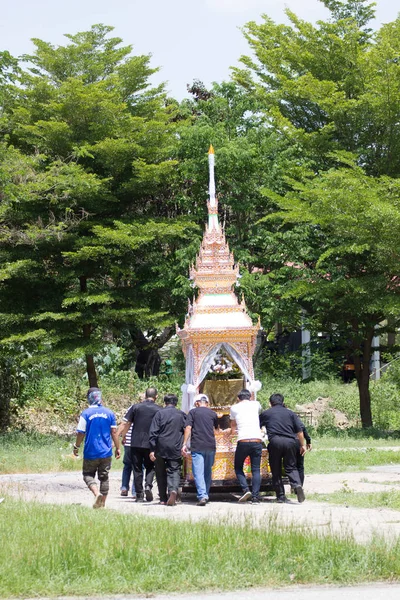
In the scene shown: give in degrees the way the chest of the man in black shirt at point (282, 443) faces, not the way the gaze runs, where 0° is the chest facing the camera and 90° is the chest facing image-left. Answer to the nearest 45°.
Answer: approximately 180°

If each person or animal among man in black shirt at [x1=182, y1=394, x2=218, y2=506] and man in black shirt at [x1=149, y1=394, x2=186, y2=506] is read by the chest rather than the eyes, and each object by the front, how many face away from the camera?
2

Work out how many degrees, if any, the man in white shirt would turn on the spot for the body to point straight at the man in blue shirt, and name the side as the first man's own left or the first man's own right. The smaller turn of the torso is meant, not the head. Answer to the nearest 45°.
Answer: approximately 135° to the first man's own left

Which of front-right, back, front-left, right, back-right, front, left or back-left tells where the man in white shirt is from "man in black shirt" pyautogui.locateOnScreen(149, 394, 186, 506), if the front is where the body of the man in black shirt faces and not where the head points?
right

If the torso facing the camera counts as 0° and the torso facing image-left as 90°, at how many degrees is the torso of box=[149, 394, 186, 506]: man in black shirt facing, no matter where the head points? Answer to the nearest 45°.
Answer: approximately 180°

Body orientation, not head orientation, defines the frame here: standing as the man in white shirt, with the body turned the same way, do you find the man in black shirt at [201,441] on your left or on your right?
on your left

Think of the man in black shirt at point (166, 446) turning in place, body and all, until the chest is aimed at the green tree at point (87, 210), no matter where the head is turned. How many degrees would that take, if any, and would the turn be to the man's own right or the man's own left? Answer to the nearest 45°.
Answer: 0° — they already face it

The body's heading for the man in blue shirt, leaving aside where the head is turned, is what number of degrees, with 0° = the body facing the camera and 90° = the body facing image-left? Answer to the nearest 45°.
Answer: approximately 180°

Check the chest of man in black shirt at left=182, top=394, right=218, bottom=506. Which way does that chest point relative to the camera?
away from the camera

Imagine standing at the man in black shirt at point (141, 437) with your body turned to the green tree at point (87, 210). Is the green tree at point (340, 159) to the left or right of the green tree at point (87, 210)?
right

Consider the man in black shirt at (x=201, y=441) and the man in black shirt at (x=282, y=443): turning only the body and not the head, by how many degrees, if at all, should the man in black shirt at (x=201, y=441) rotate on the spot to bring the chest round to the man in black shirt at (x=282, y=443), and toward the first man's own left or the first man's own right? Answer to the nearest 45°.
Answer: approximately 90° to the first man's own right

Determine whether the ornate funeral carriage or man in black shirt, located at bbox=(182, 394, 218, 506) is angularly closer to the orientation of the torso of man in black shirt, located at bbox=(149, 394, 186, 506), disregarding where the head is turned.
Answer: the ornate funeral carriage
